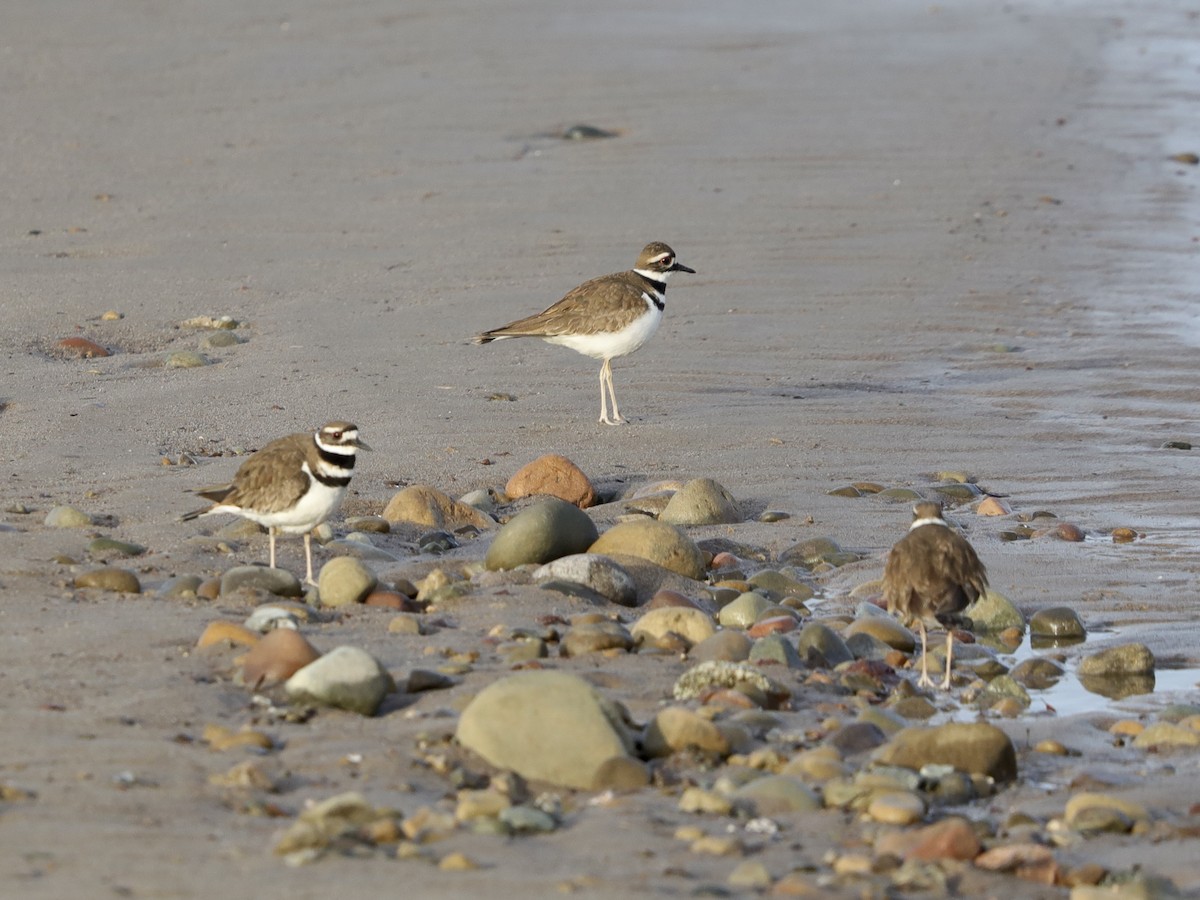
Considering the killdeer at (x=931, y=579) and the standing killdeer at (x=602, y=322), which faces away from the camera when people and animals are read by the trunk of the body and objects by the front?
the killdeer

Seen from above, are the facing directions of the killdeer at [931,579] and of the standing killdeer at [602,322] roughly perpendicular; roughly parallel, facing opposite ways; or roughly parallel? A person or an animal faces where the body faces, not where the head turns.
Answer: roughly perpendicular

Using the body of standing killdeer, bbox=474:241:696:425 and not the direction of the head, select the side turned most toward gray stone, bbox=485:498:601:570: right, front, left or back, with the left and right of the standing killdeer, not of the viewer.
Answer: right

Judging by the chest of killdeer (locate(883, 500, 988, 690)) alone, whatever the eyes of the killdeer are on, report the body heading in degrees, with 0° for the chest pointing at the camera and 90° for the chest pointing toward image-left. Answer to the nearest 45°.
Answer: approximately 180°

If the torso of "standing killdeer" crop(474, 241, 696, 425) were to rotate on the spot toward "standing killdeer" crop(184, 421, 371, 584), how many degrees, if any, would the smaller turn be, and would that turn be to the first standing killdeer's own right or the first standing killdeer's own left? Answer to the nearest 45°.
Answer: approximately 90° to the first standing killdeer's own right

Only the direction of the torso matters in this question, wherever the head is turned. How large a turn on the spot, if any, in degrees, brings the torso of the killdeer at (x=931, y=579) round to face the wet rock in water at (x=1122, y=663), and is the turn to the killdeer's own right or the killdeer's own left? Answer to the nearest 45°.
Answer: approximately 90° to the killdeer's own right

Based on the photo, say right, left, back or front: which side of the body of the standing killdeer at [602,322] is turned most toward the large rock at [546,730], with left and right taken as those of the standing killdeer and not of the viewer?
right

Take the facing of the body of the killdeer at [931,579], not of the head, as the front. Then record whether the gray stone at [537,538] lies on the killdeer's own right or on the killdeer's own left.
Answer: on the killdeer's own left

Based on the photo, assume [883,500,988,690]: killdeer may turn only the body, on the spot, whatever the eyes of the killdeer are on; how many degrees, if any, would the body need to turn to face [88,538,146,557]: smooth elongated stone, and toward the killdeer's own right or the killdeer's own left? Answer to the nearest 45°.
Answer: approximately 90° to the killdeer's own left

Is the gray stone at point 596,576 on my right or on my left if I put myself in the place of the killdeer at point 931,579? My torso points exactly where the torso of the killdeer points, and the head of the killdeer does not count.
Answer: on my left

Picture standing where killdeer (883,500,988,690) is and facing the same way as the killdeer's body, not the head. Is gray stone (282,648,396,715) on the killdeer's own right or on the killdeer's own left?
on the killdeer's own left

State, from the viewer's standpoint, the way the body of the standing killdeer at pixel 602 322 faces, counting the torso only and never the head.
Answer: to the viewer's right

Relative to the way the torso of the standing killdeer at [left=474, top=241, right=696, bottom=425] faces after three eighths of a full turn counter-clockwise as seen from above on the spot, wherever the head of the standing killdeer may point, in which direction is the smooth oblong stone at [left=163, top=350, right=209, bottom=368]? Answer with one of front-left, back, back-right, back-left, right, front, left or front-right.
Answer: front-left
